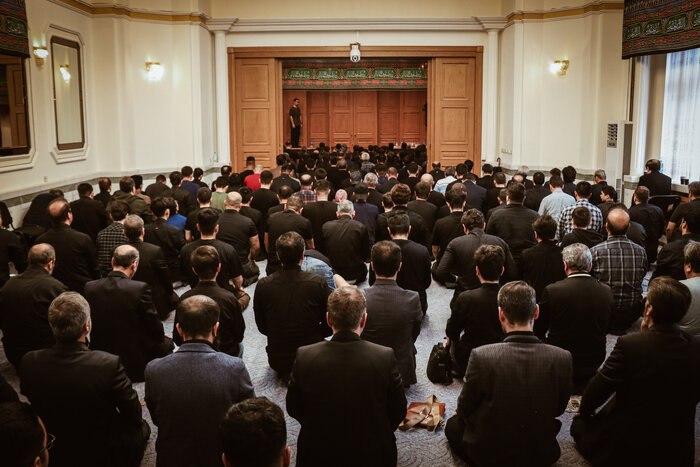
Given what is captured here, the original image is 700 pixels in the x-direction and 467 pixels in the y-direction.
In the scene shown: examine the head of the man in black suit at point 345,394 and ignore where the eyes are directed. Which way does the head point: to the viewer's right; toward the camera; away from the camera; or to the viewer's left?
away from the camera

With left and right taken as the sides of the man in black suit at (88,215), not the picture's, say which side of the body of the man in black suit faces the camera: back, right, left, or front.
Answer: back

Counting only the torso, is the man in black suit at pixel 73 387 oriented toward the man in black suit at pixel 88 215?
yes

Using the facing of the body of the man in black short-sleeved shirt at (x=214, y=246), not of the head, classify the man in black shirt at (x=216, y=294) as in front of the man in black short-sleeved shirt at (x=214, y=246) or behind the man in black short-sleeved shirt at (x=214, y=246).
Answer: behind

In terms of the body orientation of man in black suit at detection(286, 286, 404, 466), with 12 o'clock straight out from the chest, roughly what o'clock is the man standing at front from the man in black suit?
The man standing at front is roughly at 12 o'clock from the man in black suit.

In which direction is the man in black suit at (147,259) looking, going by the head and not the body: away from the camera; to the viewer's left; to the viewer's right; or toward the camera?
away from the camera

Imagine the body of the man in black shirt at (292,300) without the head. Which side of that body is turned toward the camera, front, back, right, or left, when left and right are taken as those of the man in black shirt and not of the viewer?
back

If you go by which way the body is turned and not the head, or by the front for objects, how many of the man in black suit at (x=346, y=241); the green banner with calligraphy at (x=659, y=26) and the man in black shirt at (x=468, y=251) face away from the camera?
2

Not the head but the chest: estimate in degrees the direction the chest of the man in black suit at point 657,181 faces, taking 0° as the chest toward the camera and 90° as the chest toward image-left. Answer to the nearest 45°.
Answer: approximately 135°

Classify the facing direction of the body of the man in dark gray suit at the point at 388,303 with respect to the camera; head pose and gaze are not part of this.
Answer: away from the camera

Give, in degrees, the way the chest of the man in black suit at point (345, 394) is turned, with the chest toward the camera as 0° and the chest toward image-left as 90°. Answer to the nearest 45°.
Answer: approximately 180°

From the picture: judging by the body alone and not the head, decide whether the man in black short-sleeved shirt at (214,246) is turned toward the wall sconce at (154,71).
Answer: yes
